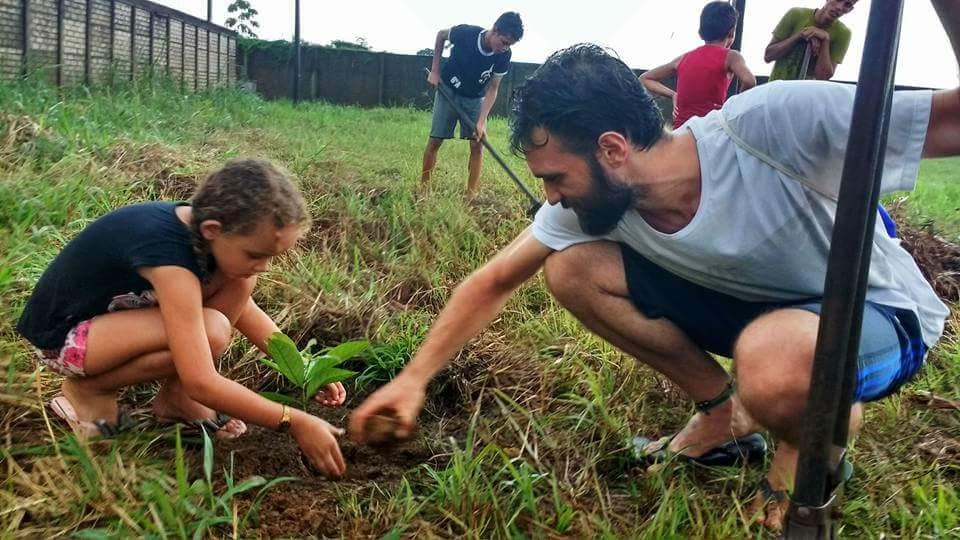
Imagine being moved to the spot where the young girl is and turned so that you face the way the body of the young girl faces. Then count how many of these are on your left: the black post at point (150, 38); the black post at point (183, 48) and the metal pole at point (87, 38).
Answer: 3

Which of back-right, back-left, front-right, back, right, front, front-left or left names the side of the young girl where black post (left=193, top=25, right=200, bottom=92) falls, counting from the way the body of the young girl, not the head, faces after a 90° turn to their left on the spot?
front

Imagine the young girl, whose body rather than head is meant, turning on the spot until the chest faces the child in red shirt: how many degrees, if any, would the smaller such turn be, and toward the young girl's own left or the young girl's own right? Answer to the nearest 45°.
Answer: approximately 45° to the young girl's own left

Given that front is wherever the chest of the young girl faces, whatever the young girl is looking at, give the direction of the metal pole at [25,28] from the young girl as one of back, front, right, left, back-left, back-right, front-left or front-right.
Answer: left

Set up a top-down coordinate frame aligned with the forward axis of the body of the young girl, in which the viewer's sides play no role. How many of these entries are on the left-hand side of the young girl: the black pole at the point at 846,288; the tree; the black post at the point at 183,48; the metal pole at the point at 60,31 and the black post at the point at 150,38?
4

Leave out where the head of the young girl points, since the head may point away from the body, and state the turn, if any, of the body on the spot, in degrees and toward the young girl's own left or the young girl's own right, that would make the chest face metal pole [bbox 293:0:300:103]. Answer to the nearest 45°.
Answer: approximately 90° to the young girl's own left

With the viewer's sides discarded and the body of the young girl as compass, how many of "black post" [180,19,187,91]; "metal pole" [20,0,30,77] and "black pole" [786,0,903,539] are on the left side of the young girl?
2

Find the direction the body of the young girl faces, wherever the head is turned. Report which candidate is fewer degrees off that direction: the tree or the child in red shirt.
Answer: the child in red shirt

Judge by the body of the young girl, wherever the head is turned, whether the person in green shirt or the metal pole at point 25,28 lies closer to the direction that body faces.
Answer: the person in green shirt

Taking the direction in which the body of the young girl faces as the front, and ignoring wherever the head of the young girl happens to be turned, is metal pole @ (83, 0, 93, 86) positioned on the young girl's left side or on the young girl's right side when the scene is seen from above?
on the young girl's left side

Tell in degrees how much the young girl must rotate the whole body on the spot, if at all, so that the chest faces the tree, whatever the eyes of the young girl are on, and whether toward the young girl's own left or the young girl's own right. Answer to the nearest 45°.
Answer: approximately 90° to the young girl's own left

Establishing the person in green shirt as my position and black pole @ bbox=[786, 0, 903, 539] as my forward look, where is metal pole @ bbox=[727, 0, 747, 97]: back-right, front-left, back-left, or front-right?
back-right

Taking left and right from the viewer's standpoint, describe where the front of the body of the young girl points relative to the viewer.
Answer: facing to the right of the viewer

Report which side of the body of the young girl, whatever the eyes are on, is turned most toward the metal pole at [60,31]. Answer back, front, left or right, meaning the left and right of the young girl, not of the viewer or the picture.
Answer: left

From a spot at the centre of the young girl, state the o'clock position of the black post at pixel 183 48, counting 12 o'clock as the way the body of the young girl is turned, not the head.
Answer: The black post is roughly at 9 o'clock from the young girl.

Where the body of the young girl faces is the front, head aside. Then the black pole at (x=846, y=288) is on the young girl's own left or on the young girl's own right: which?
on the young girl's own right

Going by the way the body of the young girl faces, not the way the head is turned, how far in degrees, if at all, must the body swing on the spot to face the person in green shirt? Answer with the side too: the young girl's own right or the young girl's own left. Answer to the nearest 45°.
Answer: approximately 45° to the young girl's own left

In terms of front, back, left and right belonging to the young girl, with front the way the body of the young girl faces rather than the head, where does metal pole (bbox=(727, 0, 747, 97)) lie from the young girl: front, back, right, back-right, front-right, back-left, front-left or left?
front-left
